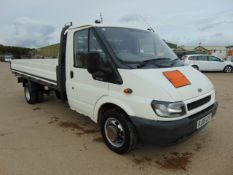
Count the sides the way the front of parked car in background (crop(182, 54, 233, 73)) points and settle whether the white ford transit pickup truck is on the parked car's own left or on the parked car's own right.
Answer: on the parked car's own right

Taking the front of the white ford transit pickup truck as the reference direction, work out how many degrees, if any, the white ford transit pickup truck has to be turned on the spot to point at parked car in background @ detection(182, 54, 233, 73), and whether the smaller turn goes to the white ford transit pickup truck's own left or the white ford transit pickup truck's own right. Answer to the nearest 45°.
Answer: approximately 90° to the white ford transit pickup truck's own left

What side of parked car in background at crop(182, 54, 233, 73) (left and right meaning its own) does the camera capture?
right

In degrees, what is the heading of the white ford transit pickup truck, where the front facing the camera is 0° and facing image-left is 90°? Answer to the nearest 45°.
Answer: approximately 315°

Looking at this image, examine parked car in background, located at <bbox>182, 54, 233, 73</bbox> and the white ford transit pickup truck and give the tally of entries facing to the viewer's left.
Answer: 0
